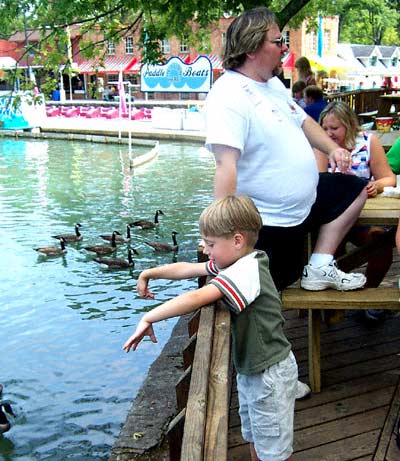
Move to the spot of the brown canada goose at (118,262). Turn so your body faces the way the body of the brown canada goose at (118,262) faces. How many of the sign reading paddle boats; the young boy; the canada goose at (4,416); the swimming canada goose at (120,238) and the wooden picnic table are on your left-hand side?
2

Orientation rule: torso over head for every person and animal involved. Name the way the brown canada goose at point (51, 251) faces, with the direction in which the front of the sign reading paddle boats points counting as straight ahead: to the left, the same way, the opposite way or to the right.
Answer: to the left

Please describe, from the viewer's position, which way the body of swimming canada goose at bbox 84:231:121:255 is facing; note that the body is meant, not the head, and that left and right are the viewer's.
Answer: facing to the right of the viewer

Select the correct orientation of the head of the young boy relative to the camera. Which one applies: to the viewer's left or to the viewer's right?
to the viewer's left

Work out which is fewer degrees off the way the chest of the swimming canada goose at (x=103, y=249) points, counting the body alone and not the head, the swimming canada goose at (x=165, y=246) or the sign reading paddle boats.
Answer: the swimming canada goose at (x=165, y=246)

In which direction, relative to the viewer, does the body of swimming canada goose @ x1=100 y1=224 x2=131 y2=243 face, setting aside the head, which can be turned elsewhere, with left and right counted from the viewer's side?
facing to the right of the viewer

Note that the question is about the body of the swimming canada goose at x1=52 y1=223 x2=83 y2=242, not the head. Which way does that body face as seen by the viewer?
to the viewer's right

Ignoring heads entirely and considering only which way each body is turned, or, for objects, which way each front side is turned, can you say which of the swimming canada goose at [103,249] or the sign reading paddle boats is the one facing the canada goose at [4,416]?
the sign reading paddle boats
